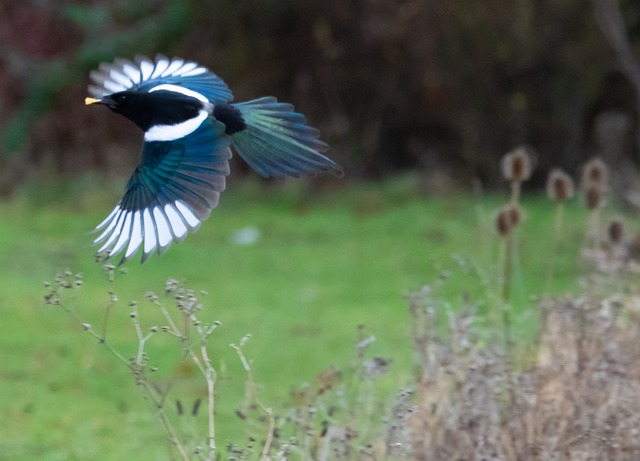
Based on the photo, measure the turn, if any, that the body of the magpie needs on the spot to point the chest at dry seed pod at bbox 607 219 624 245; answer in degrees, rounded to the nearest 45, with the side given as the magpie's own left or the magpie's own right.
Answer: approximately 135° to the magpie's own right

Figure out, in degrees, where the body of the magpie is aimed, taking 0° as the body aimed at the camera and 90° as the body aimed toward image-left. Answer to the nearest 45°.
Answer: approximately 90°
